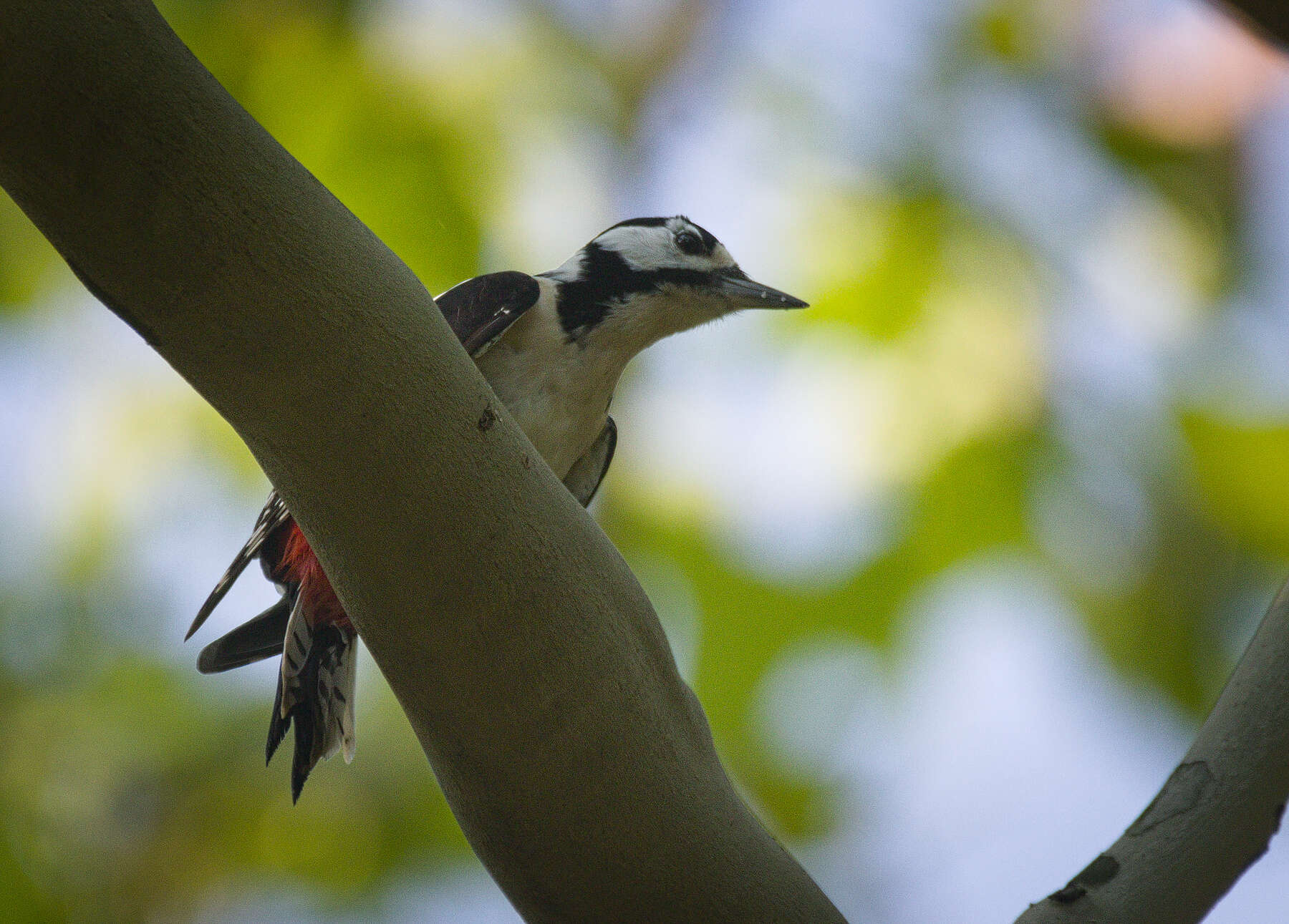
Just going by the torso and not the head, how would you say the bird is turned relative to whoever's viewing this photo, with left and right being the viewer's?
facing the viewer and to the right of the viewer

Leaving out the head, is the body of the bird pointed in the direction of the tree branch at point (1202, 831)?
yes
